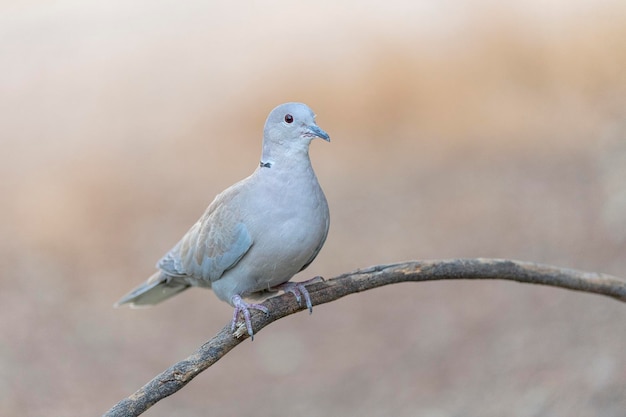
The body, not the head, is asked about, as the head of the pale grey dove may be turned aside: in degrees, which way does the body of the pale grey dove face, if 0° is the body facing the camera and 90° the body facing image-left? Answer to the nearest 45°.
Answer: approximately 315°
